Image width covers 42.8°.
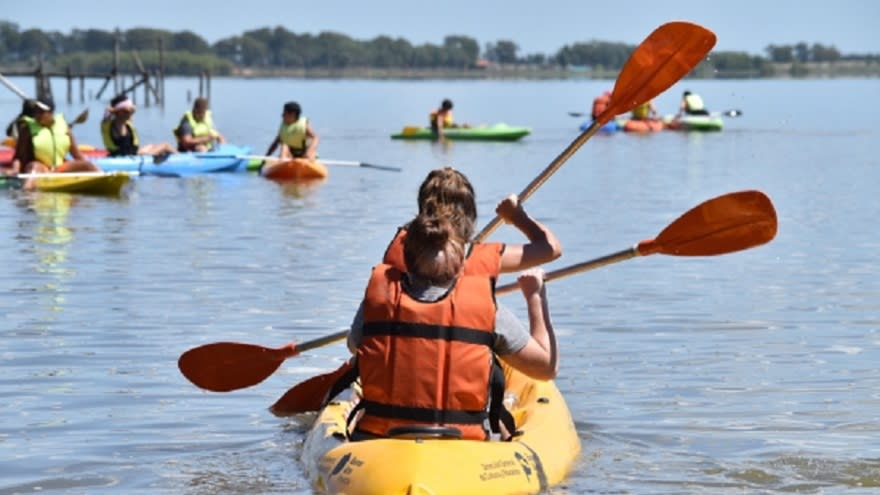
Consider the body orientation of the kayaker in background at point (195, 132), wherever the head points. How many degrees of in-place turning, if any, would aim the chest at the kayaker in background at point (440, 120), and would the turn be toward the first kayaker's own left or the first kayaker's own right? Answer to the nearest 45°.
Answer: approximately 90° to the first kayaker's own left

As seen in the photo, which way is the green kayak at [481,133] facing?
to the viewer's right

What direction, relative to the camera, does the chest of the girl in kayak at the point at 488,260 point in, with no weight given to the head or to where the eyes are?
away from the camera

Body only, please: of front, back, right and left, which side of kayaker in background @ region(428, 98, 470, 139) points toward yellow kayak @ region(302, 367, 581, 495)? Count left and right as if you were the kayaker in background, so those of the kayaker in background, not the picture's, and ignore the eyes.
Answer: right

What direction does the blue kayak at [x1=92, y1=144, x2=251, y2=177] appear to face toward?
to the viewer's right

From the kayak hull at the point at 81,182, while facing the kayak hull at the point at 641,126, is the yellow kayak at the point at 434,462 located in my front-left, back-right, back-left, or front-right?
back-right

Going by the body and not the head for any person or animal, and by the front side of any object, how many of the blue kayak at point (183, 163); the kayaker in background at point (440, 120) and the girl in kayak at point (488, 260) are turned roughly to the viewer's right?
2

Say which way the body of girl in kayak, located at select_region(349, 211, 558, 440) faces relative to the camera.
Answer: away from the camera

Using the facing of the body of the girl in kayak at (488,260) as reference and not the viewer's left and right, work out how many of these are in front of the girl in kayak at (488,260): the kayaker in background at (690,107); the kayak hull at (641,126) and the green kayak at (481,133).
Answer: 3

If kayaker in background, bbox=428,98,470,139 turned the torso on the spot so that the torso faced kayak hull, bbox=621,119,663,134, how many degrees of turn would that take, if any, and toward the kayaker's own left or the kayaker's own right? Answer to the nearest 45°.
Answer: approximately 45° to the kayaker's own left

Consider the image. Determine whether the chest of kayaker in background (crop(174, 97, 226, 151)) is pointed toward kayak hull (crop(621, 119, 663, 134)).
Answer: no

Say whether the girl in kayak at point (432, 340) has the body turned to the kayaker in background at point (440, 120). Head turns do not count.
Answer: yes

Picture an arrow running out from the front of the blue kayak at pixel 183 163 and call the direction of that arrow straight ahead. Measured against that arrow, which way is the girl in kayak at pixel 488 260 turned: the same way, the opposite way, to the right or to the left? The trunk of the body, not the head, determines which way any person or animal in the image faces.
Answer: to the left

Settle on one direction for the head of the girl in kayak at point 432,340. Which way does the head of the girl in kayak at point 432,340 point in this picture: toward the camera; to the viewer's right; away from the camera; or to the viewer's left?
away from the camera
